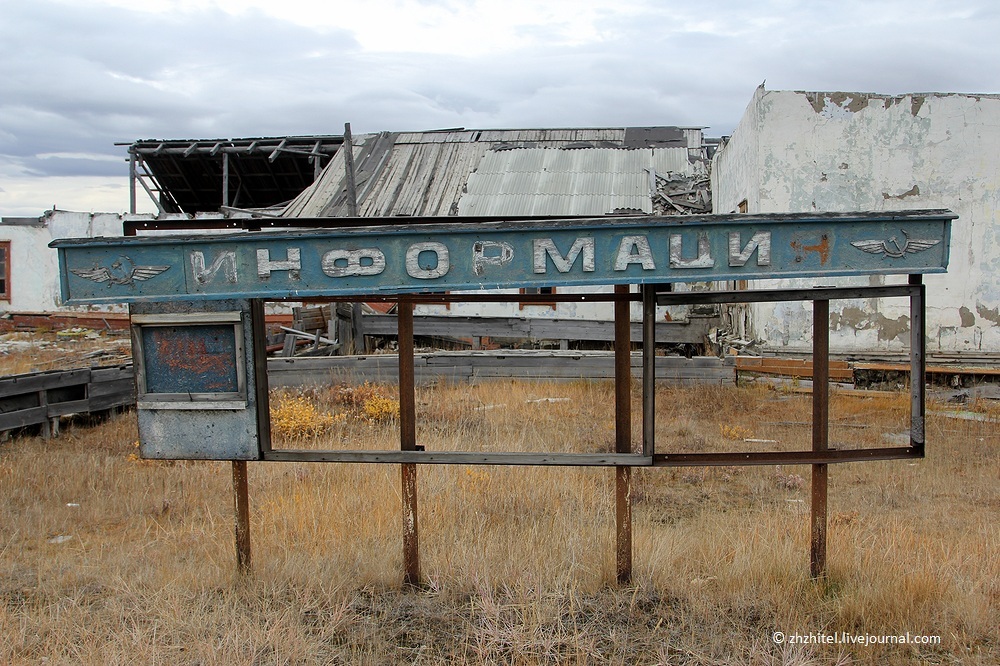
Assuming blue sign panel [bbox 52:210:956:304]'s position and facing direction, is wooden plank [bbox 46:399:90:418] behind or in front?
behind

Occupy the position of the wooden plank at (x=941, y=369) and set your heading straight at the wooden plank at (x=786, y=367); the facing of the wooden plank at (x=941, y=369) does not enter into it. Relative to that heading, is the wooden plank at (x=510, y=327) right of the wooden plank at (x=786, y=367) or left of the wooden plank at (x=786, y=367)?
right

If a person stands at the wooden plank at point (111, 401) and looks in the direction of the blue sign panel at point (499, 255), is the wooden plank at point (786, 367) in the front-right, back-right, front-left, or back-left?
front-left

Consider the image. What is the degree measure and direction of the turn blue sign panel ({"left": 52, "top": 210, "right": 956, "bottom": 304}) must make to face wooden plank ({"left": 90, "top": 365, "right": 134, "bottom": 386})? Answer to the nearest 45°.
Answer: approximately 135° to its right

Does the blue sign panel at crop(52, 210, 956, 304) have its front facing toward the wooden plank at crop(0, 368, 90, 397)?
no

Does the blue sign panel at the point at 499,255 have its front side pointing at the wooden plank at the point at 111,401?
no

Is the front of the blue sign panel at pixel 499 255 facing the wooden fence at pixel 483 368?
no

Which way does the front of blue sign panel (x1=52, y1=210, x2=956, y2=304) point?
toward the camera

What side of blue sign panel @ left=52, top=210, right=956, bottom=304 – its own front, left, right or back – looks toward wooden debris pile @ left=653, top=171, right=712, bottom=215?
back

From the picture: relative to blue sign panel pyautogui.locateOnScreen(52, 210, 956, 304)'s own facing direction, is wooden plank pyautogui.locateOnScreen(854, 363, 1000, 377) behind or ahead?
behind
